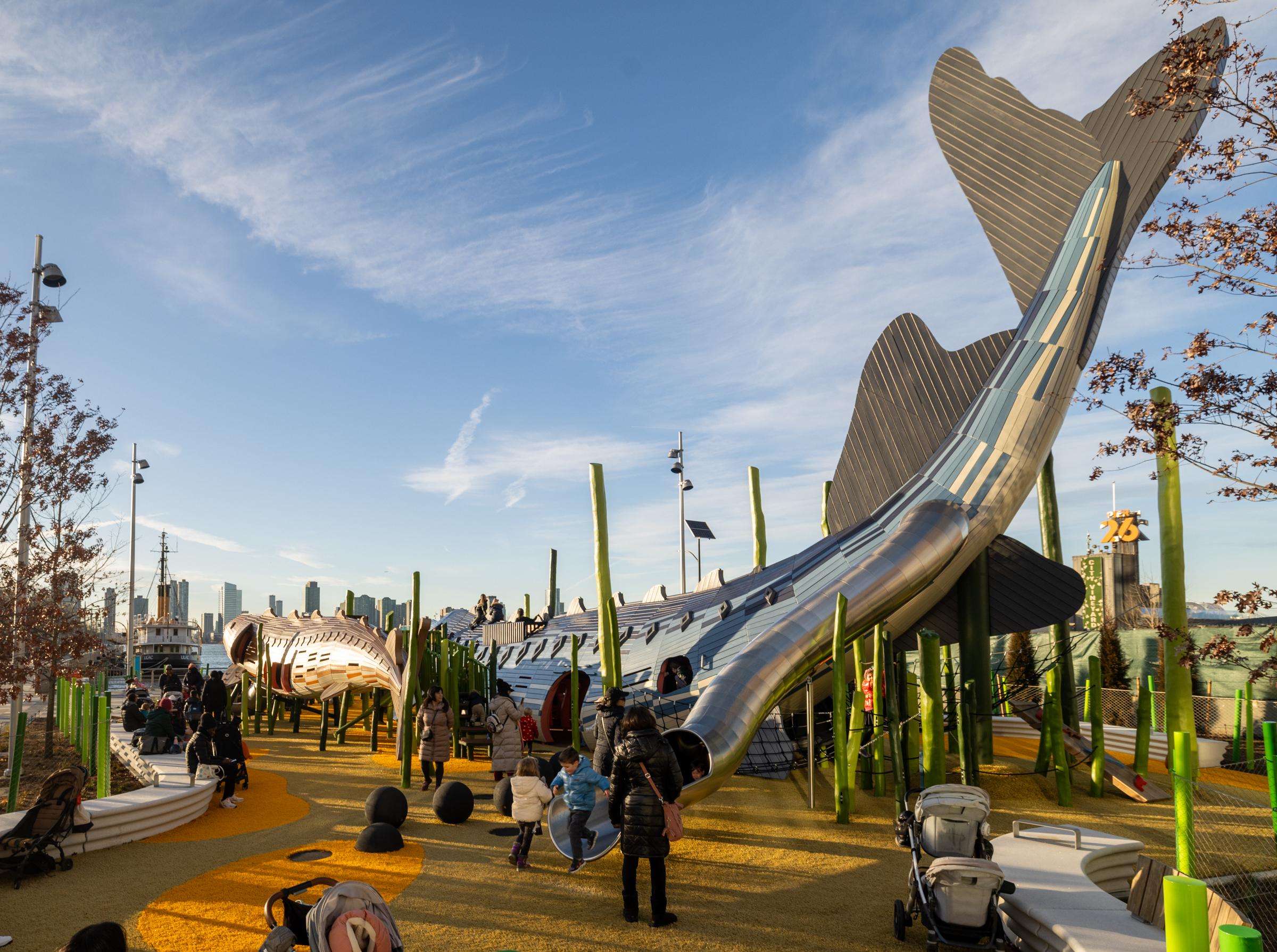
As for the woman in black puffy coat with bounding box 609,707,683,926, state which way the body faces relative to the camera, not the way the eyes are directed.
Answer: away from the camera

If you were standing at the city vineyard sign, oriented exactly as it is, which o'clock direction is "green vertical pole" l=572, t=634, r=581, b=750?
The green vertical pole is roughly at 1 o'clock from the city vineyard sign.

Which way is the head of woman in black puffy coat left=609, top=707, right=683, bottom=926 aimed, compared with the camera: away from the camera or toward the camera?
away from the camera

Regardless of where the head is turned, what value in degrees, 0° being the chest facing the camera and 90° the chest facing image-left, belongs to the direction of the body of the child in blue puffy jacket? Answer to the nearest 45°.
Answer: approximately 45°

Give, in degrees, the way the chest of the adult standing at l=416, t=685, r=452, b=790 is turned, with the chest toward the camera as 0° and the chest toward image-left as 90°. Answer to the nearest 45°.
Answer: approximately 0°

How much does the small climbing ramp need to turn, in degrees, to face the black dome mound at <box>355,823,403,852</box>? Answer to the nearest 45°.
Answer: approximately 90° to its right
